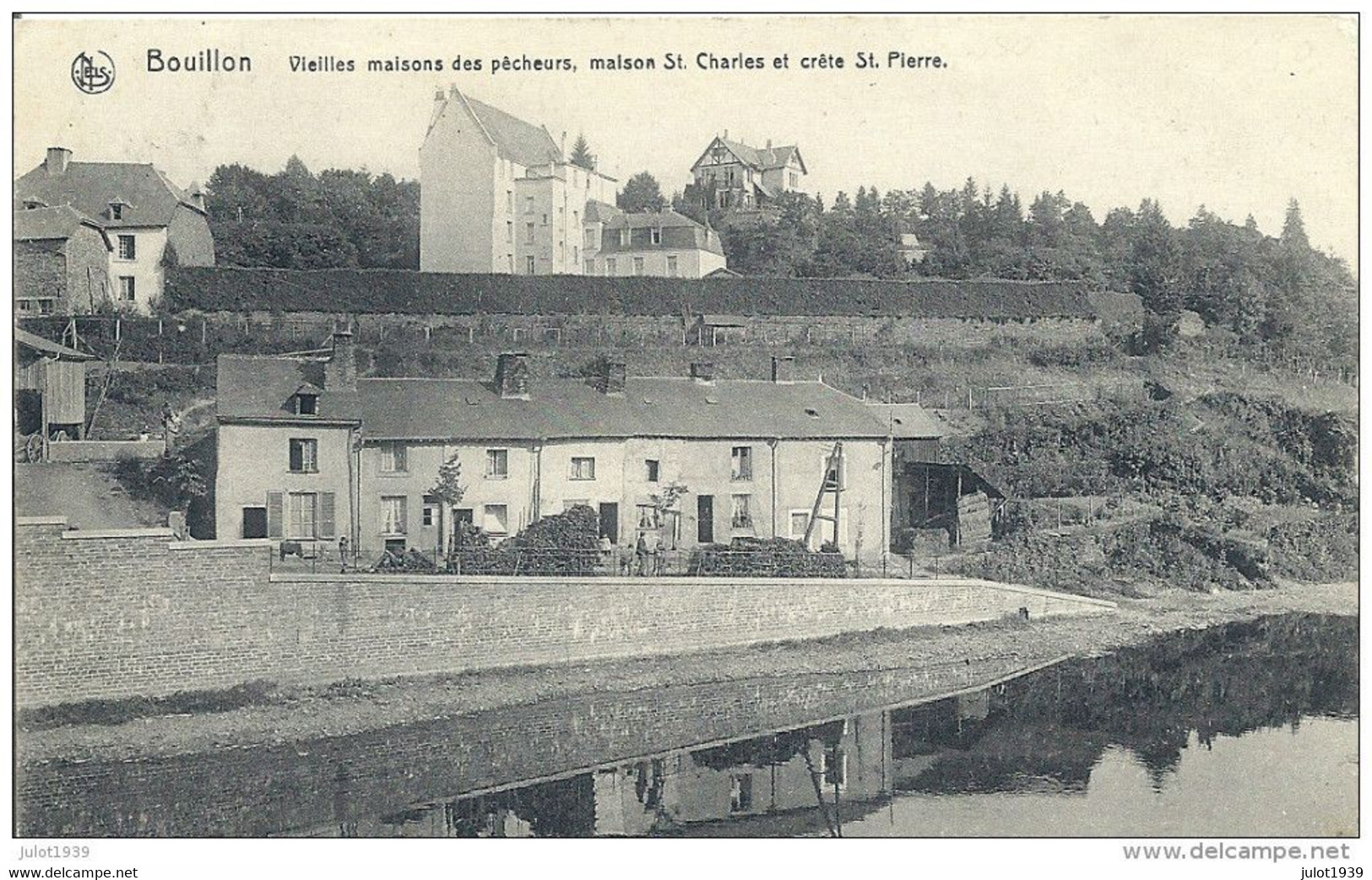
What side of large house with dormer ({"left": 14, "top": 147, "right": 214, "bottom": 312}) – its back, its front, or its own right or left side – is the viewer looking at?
front

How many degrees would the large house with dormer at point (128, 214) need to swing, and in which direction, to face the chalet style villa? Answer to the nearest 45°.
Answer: approximately 90° to its left

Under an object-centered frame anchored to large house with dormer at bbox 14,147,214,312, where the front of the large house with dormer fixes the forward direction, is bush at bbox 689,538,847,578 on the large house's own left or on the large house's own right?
on the large house's own left
